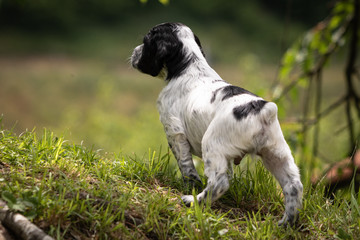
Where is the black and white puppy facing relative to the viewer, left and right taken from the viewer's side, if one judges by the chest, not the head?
facing away from the viewer and to the left of the viewer

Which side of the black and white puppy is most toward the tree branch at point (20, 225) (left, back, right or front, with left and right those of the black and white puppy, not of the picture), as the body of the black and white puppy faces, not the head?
left

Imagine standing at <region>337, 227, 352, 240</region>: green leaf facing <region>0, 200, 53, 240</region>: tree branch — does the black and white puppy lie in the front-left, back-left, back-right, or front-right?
front-right

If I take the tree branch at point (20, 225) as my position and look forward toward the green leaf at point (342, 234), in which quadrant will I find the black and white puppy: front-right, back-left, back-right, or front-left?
front-left

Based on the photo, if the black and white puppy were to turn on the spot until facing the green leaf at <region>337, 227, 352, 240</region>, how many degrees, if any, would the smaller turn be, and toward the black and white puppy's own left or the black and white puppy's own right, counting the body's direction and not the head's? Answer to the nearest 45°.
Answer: approximately 180°

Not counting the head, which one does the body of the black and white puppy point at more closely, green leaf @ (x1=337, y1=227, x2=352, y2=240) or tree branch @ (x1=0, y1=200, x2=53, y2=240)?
the tree branch

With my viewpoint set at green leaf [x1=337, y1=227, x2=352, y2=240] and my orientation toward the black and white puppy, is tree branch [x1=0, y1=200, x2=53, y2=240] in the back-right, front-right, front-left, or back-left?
front-left
